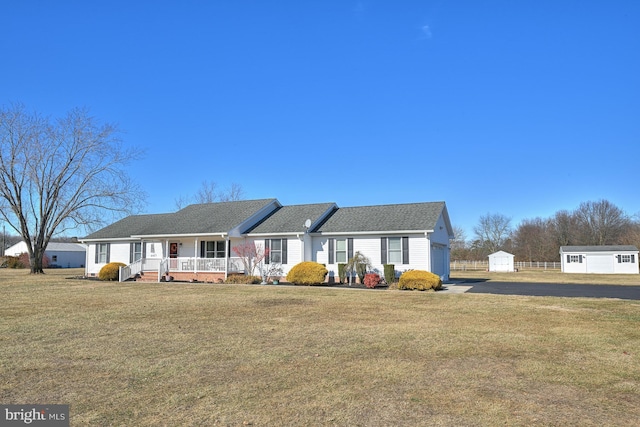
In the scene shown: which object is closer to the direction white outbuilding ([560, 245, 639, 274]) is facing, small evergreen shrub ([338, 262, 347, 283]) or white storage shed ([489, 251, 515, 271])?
the small evergreen shrub

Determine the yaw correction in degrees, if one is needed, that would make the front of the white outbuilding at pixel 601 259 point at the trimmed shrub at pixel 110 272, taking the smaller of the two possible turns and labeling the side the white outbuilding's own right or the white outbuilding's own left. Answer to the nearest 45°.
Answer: approximately 45° to the white outbuilding's own right

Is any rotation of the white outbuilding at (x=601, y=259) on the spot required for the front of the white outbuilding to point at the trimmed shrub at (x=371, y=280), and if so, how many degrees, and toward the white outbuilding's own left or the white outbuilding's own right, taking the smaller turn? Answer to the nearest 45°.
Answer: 0° — it already faces it

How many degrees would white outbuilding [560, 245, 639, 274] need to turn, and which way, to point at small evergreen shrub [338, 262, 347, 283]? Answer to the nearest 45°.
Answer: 0° — it already faces it

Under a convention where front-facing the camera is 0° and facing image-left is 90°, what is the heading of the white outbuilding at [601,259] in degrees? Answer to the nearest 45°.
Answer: approximately 0°

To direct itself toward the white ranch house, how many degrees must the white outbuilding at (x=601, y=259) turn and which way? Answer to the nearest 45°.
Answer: approximately 45° to its right

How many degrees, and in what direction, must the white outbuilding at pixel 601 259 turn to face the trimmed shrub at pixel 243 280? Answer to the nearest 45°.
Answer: approximately 45° to its right
